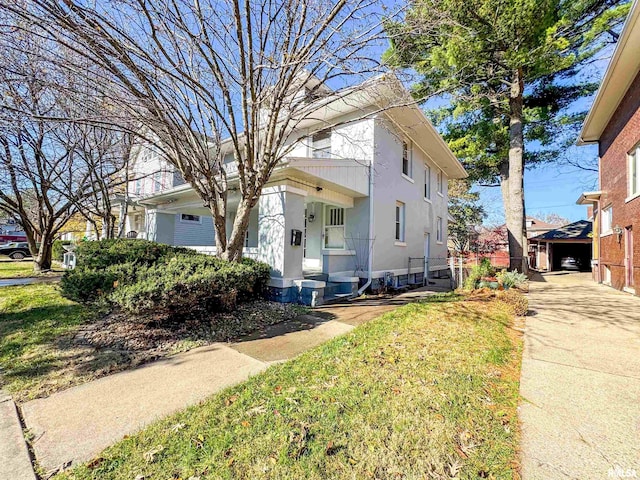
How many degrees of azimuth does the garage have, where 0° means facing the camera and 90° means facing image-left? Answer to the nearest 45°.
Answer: approximately 0°

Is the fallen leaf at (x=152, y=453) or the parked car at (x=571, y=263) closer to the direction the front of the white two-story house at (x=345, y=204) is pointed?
the fallen leaf

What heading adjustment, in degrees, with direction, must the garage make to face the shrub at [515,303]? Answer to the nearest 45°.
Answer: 0° — it already faces it

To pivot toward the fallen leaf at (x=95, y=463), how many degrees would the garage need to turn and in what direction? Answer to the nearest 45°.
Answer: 0° — it already faces it

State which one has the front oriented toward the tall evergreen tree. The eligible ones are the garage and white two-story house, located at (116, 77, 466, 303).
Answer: the garage

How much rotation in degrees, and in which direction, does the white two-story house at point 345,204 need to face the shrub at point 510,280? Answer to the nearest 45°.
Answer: approximately 135° to its left

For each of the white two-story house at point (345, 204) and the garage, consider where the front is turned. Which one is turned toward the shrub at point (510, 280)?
the garage

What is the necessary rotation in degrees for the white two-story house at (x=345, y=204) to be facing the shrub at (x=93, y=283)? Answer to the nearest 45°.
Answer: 0° — it already faces it

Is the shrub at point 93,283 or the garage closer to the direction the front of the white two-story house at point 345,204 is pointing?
the shrub

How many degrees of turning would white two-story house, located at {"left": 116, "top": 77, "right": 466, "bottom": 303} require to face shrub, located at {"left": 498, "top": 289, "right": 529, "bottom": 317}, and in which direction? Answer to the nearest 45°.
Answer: approximately 90° to its left
